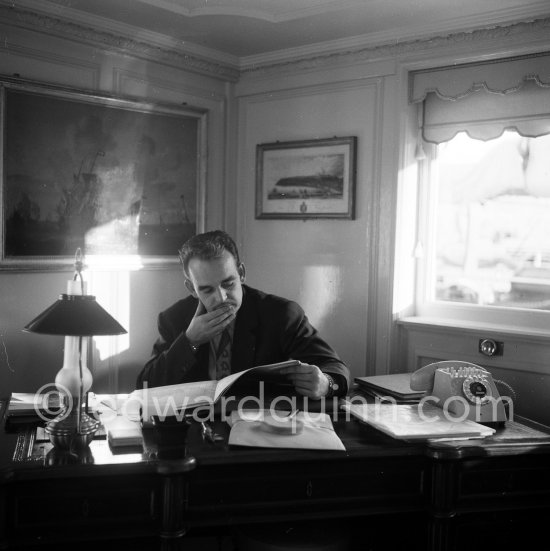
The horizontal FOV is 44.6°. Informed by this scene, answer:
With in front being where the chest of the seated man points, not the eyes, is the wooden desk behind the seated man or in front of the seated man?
in front

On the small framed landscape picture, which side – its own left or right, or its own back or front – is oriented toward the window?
left

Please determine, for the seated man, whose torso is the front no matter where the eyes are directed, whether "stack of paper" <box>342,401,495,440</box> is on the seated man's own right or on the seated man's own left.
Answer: on the seated man's own left

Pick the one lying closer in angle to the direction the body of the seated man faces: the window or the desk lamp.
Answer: the desk lamp

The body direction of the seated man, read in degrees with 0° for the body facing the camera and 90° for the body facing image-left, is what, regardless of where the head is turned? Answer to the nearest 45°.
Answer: approximately 0°

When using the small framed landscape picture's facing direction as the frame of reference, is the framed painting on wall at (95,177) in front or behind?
in front

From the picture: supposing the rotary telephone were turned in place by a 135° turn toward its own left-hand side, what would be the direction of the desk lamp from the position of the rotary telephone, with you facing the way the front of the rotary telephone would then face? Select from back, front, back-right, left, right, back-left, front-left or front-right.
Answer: back-left

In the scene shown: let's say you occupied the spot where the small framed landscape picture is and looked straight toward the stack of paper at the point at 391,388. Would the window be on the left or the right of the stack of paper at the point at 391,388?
left

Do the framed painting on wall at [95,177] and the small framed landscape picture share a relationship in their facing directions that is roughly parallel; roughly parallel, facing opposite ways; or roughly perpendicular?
roughly perpendicular

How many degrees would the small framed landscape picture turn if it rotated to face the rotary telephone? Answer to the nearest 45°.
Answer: approximately 45° to its left
